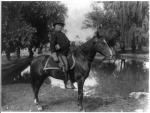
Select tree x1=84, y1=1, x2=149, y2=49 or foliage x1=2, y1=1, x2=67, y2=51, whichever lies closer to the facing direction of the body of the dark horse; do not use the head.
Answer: the tree

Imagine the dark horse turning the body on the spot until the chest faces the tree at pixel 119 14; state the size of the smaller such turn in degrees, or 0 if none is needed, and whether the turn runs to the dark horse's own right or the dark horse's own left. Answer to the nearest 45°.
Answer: approximately 45° to the dark horse's own left

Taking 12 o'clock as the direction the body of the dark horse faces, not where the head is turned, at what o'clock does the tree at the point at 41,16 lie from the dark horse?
The tree is roughly at 8 o'clock from the dark horse.

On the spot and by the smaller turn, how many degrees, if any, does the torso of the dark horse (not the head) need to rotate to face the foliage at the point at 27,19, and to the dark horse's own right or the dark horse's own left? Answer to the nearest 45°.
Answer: approximately 135° to the dark horse's own left

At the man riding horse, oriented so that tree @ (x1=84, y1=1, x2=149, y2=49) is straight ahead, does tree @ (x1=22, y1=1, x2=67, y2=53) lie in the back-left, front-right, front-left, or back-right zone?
front-left

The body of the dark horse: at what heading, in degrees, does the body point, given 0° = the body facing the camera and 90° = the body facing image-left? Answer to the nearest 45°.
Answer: approximately 270°
